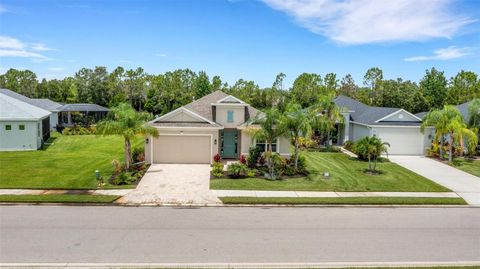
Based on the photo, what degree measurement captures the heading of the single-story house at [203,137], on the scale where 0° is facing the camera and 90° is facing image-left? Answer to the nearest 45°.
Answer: approximately 0°

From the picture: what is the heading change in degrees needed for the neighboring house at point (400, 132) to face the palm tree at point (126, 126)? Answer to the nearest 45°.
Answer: approximately 90° to its right

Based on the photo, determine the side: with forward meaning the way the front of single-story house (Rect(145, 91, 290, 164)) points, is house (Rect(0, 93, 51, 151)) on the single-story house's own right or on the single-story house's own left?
on the single-story house's own right

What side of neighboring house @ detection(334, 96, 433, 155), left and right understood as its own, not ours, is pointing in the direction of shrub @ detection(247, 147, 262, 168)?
right

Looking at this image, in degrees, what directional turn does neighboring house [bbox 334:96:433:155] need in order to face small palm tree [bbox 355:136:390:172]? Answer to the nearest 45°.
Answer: approximately 45° to its right

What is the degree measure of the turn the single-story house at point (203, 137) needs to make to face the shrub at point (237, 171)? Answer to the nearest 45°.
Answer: approximately 45° to its left

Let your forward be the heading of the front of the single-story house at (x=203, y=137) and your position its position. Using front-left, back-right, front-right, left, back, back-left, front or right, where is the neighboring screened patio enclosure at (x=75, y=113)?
back-right

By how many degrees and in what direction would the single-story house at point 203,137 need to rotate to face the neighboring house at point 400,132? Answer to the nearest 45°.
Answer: approximately 90° to its left

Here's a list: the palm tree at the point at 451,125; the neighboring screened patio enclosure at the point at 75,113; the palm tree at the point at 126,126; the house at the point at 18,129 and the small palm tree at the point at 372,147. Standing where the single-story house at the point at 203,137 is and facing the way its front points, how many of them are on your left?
2

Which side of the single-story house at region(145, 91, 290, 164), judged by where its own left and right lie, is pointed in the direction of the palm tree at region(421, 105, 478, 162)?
left

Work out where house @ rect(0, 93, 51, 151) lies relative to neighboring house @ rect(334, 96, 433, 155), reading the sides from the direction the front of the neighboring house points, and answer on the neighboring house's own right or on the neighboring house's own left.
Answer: on the neighboring house's own right

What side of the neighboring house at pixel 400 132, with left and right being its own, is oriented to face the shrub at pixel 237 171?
right

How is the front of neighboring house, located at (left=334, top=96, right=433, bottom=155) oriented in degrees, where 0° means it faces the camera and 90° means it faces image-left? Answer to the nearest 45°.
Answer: approximately 315°
